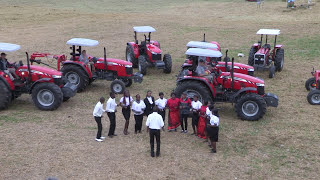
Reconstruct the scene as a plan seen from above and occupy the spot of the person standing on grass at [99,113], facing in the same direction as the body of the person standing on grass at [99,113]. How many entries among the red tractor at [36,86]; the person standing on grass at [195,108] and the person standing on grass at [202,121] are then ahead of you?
2

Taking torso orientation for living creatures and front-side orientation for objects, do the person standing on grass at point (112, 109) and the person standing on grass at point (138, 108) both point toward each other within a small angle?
no

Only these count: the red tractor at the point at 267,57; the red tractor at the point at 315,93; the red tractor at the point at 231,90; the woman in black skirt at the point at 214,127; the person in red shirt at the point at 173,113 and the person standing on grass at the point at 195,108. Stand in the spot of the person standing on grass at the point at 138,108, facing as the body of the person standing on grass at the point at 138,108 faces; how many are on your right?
0

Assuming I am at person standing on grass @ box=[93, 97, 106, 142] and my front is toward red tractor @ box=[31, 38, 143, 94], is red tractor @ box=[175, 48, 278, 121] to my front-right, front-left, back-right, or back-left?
front-right

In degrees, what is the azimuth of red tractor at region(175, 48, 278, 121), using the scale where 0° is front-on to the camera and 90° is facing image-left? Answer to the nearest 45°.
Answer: approximately 315°

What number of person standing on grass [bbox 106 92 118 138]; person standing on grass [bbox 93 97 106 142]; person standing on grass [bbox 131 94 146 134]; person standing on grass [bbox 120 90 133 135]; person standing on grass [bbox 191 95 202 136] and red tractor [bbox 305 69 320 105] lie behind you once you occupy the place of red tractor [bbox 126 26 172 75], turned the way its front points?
0

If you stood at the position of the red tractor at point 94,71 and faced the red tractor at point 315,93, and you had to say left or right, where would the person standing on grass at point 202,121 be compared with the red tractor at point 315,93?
right

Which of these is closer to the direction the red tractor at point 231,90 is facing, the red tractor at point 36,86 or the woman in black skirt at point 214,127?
the woman in black skirt

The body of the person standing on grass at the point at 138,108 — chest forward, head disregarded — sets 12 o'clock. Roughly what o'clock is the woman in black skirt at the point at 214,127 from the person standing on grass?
The woman in black skirt is roughly at 10 o'clock from the person standing on grass.

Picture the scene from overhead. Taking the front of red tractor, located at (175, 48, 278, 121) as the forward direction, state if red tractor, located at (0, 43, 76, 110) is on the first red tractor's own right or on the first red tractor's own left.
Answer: on the first red tractor's own right

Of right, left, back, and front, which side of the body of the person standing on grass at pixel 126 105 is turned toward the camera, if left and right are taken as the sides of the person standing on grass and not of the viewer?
front

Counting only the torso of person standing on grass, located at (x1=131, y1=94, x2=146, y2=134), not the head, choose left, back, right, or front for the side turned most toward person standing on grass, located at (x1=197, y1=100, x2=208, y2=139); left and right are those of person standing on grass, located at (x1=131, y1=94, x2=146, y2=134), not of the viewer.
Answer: left

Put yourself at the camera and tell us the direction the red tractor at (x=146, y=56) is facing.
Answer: facing the viewer and to the right of the viewer

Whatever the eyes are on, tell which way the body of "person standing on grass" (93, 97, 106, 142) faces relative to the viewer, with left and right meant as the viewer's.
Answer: facing to the right of the viewer

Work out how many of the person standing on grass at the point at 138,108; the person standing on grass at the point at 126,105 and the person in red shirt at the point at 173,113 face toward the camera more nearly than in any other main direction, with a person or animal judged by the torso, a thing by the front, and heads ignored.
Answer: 3

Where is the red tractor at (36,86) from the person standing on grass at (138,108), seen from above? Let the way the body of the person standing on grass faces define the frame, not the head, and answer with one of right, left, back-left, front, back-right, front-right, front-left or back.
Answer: back-right

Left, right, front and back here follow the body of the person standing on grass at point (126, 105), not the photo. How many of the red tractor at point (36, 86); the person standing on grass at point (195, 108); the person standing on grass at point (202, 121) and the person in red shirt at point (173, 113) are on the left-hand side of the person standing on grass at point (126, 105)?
3

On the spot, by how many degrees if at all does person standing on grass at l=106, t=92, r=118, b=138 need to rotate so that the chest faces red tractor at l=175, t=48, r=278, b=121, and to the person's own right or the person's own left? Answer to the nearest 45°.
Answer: approximately 45° to the person's own left

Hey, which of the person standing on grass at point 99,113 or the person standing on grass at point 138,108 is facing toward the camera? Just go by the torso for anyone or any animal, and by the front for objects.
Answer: the person standing on grass at point 138,108

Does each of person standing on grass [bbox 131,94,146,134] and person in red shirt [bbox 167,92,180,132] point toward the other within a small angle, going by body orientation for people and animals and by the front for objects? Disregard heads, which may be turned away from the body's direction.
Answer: no

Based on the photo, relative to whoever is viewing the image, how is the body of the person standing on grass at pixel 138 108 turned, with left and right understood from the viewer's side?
facing the viewer
